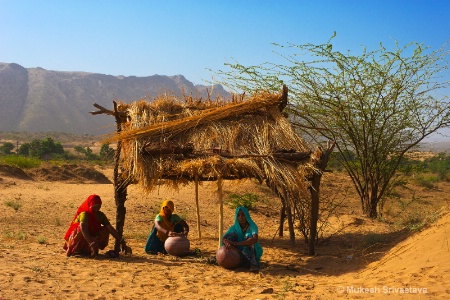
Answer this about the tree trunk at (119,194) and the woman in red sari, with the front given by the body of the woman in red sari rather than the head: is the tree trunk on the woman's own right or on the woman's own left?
on the woman's own left

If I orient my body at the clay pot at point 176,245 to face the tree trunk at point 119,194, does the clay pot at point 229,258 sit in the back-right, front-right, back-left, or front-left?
back-left

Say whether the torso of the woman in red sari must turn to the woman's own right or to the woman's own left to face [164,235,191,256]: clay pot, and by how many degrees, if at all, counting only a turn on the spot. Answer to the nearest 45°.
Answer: approximately 45° to the woman's own left

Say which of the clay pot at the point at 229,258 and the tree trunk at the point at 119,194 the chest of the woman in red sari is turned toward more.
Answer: the clay pot

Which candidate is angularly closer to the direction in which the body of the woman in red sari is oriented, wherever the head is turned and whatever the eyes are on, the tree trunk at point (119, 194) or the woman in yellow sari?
the woman in yellow sari

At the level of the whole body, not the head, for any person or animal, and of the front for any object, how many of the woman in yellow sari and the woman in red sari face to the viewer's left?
0

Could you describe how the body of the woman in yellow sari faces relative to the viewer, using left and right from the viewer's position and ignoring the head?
facing the viewer and to the right of the viewer

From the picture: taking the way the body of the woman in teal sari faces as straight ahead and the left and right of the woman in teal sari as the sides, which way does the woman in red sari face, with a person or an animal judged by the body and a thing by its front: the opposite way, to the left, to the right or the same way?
to the left

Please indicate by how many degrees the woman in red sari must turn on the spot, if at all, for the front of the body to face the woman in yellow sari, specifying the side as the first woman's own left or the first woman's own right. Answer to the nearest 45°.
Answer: approximately 90° to the first woman's own left
